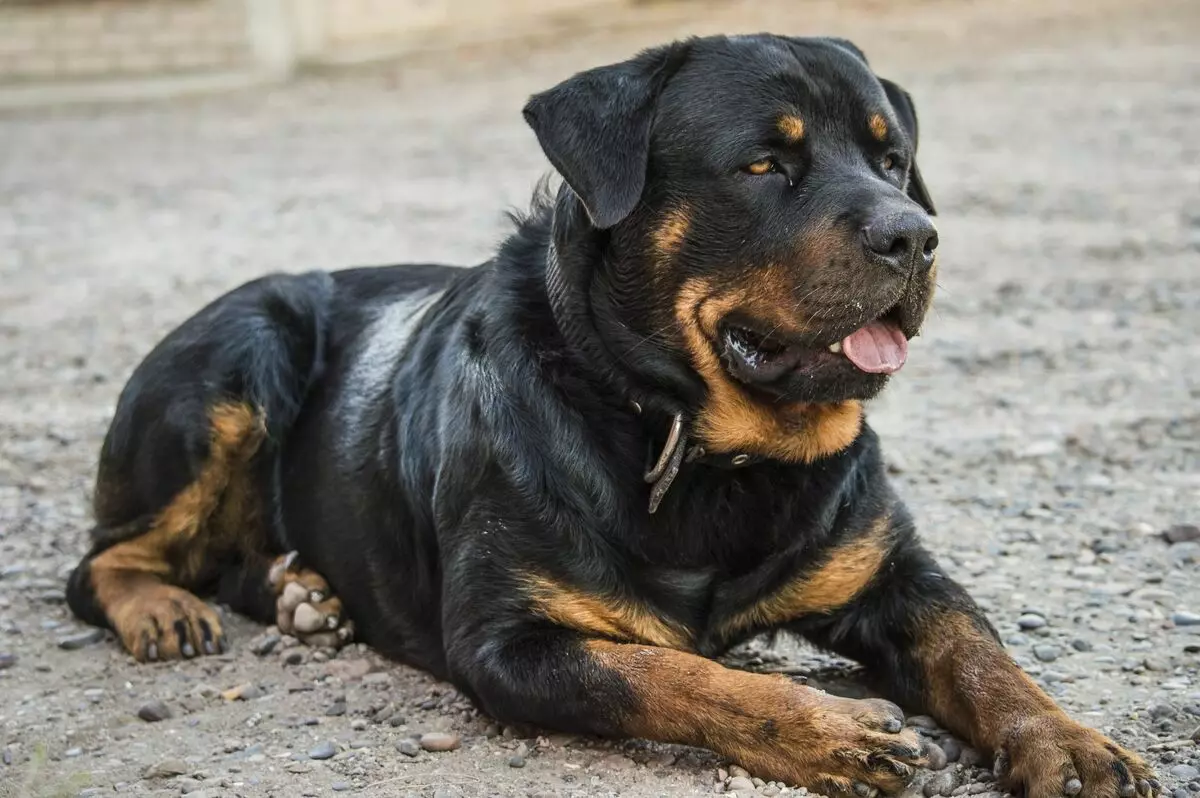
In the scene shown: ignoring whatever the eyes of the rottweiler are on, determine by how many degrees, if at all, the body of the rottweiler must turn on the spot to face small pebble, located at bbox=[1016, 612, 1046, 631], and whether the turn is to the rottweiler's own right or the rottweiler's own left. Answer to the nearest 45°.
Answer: approximately 90° to the rottweiler's own left

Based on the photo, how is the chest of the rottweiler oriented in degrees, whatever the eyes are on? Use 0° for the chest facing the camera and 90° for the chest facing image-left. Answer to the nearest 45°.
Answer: approximately 315°

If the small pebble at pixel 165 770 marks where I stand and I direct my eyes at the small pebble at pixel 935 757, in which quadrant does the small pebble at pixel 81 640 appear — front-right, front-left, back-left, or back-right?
back-left

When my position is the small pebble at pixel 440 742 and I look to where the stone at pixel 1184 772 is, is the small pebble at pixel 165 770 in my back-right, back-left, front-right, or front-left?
back-right

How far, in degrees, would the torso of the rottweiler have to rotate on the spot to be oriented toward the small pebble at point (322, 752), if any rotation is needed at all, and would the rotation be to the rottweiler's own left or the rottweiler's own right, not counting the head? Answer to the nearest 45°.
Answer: approximately 135° to the rottweiler's own right

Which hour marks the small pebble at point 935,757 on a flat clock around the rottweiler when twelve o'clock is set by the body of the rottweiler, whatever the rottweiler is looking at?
The small pebble is roughly at 12 o'clock from the rottweiler.

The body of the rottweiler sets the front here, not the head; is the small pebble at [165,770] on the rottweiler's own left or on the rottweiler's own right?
on the rottweiler's own right

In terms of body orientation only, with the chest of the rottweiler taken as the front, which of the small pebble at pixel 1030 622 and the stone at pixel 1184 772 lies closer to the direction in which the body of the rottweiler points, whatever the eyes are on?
the stone

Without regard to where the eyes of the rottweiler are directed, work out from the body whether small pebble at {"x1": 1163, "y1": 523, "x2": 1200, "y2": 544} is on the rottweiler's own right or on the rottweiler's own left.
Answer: on the rottweiler's own left
